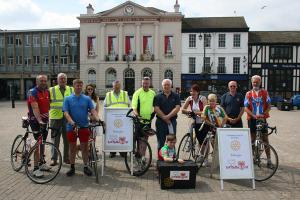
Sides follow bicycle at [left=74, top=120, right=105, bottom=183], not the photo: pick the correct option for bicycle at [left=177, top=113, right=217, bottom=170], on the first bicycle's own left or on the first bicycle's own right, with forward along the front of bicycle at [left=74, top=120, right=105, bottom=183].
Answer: on the first bicycle's own left

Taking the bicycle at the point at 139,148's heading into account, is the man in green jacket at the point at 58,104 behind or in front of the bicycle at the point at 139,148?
behind

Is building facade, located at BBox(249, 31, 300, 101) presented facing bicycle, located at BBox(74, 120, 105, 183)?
yes

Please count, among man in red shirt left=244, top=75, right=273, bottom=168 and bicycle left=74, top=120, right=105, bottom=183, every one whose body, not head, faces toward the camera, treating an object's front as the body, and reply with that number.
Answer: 2

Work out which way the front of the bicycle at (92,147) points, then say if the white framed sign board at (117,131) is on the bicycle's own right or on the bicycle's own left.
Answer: on the bicycle's own left

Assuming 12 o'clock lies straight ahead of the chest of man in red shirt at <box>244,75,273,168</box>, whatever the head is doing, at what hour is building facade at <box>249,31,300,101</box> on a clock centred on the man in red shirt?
The building facade is roughly at 6 o'clock from the man in red shirt.

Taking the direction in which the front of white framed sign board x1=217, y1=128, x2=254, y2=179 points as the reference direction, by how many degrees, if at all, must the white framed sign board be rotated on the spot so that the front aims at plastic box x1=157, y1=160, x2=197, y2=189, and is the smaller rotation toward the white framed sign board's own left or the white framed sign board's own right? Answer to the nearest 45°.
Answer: approximately 45° to the white framed sign board's own right

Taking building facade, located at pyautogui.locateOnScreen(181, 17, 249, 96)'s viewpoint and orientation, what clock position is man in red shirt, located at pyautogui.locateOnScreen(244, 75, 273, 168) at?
The man in red shirt is roughly at 12 o'clock from the building facade.
